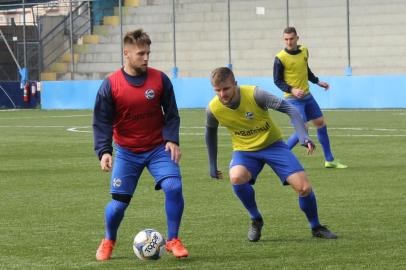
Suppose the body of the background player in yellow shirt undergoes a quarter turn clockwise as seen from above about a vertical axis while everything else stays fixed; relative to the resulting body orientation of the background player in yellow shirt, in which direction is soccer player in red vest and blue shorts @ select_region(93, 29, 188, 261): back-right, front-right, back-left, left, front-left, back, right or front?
front-left

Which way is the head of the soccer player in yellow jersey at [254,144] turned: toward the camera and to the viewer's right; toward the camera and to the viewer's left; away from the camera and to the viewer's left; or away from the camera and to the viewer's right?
toward the camera and to the viewer's left

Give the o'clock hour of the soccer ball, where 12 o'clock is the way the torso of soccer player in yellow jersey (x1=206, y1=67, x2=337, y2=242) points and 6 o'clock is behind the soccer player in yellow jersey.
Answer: The soccer ball is roughly at 1 o'clock from the soccer player in yellow jersey.

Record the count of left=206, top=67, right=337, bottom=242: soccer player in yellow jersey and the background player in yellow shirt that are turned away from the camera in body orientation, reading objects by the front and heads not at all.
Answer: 0

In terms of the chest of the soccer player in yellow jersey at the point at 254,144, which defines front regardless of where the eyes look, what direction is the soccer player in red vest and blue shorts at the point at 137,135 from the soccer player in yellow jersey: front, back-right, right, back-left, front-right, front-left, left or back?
front-right

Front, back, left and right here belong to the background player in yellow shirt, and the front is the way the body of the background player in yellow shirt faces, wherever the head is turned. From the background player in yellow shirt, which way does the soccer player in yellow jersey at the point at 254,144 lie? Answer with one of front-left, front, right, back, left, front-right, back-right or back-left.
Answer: front-right

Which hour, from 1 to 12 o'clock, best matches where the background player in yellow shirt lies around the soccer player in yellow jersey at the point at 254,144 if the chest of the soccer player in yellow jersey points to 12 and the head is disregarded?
The background player in yellow shirt is roughly at 6 o'clock from the soccer player in yellow jersey.

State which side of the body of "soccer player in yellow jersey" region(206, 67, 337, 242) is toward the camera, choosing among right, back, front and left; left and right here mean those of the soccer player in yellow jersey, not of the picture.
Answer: front
